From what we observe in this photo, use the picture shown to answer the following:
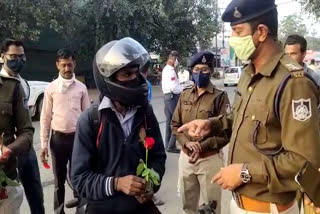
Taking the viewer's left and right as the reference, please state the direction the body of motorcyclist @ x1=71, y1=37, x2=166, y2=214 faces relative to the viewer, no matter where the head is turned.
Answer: facing the viewer and to the right of the viewer

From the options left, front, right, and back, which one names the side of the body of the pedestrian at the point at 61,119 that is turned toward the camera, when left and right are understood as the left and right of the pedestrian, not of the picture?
front

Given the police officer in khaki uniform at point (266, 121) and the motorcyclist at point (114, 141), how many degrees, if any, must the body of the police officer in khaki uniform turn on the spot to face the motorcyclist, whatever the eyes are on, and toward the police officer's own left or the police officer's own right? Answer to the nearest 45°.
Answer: approximately 45° to the police officer's own right

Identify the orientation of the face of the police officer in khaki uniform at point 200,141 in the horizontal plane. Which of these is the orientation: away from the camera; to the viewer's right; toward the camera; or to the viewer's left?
toward the camera

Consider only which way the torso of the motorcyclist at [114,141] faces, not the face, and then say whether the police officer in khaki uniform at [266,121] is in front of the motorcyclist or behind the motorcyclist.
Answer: in front

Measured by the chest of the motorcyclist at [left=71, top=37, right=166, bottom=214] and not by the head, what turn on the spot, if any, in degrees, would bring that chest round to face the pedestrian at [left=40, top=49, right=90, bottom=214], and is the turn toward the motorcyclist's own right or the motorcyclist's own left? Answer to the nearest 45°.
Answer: approximately 135° to the motorcyclist's own left

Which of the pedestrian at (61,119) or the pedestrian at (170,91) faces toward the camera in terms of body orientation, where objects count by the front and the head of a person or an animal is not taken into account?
the pedestrian at (61,119)

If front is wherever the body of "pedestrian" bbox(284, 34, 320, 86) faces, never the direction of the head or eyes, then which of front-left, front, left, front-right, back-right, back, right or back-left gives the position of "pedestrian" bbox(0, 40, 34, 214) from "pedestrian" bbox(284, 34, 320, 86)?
front

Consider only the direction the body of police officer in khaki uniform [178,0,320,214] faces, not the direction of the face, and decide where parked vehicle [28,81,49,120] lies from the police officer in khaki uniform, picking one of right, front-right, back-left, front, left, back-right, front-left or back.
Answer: right
